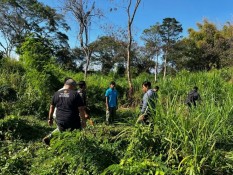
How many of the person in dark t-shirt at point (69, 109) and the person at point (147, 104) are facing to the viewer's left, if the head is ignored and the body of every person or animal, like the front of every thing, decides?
1

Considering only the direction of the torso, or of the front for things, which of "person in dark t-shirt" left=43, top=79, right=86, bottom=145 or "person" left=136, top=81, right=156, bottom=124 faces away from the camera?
the person in dark t-shirt

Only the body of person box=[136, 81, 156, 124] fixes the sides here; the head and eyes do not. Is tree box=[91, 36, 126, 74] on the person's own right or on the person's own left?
on the person's own right

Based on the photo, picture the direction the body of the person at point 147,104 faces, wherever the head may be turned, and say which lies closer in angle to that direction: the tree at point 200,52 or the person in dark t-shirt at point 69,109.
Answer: the person in dark t-shirt

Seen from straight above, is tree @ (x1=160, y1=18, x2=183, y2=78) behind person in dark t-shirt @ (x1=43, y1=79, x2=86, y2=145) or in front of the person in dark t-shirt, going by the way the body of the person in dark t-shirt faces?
in front

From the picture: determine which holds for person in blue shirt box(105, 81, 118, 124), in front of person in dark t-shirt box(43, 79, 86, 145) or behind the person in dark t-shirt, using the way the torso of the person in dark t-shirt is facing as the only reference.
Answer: in front

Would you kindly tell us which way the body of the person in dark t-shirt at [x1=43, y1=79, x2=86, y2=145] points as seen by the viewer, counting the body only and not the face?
away from the camera

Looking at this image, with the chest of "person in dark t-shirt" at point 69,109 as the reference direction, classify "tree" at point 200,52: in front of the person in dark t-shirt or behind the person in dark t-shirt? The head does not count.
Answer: in front

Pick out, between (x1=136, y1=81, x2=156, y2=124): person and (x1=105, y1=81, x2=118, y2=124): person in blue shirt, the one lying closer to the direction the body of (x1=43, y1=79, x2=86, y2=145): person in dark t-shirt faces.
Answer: the person in blue shirt

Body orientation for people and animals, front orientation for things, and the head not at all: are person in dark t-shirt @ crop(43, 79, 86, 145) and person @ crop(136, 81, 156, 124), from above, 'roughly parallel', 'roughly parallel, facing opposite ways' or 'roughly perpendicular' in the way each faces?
roughly perpendicular

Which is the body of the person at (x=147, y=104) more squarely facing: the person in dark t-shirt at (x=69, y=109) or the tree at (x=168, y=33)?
the person in dark t-shirt

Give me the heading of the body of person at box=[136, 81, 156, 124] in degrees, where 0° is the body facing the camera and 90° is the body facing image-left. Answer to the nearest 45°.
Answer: approximately 90°
